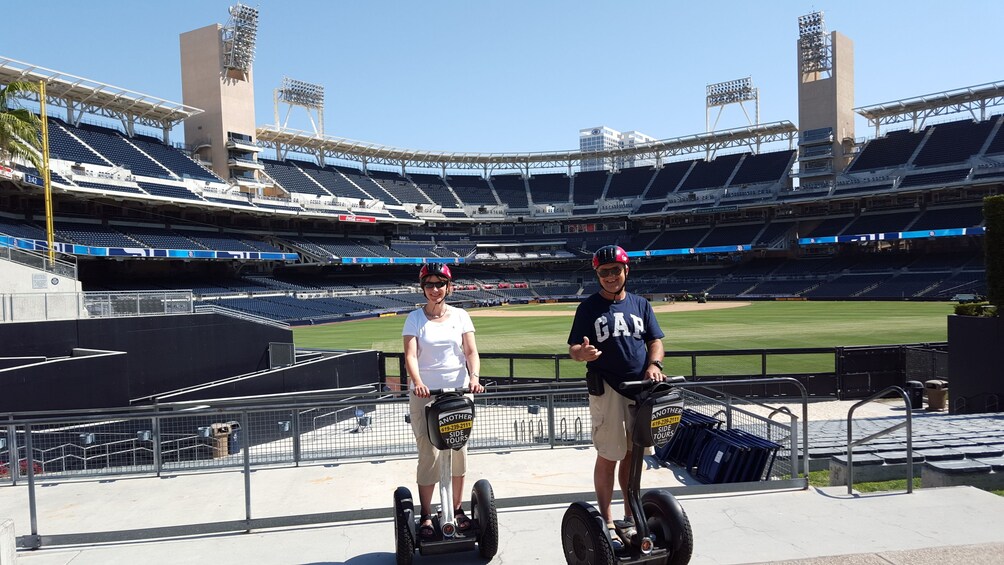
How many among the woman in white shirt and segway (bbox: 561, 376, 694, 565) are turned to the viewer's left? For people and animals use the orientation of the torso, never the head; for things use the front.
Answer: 0

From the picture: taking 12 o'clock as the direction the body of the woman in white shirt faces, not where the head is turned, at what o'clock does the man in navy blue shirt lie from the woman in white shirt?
The man in navy blue shirt is roughly at 10 o'clock from the woman in white shirt.

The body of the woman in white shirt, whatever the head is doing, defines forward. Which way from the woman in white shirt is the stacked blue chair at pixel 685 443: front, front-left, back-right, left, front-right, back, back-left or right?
back-left

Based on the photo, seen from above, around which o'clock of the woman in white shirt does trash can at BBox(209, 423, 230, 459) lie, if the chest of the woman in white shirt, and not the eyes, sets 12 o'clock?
The trash can is roughly at 5 o'clock from the woman in white shirt.

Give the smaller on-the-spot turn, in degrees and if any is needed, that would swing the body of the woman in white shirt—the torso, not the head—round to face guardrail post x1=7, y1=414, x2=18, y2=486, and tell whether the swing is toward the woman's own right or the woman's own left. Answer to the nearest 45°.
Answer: approximately 135° to the woman's own right

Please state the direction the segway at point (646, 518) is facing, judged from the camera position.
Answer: facing the viewer and to the right of the viewer

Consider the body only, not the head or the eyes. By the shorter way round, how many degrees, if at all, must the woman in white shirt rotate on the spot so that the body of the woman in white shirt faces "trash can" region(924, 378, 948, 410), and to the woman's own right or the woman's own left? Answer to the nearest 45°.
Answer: approximately 135° to the woman's own left

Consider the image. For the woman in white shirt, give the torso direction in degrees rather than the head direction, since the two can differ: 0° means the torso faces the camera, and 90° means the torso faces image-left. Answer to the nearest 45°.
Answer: approximately 0°

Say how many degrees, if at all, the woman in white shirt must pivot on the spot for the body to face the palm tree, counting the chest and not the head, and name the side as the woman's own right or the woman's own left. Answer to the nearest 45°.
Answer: approximately 135° to the woman's own right

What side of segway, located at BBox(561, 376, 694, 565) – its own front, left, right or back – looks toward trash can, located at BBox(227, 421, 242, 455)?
back

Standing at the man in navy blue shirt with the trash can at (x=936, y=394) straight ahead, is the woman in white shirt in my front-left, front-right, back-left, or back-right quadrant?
back-left
